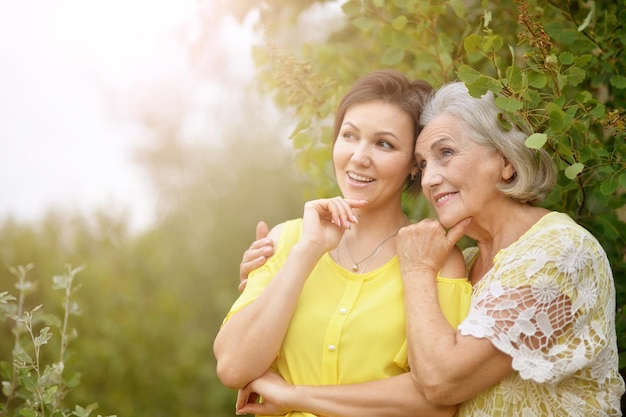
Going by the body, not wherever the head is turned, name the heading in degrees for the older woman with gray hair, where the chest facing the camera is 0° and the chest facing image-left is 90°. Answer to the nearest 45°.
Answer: approximately 45°
